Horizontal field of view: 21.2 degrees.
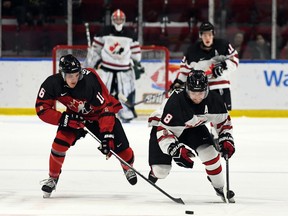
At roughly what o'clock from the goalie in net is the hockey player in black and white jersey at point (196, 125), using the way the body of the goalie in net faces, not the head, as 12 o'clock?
The hockey player in black and white jersey is roughly at 12 o'clock from the goalie in net.

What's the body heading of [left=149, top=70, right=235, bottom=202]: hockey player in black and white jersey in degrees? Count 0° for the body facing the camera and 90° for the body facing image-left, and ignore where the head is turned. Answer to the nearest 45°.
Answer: approximately 0°

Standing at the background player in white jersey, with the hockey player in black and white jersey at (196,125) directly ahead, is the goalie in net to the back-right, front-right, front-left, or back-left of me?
back-right

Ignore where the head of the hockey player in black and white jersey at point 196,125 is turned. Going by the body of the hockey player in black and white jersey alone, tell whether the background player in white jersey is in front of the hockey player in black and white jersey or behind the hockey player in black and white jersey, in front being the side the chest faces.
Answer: behind

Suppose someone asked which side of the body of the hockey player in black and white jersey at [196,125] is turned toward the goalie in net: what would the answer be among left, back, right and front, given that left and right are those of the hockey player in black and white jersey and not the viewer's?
back

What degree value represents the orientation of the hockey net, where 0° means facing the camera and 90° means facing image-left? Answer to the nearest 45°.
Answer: approximately 0°
